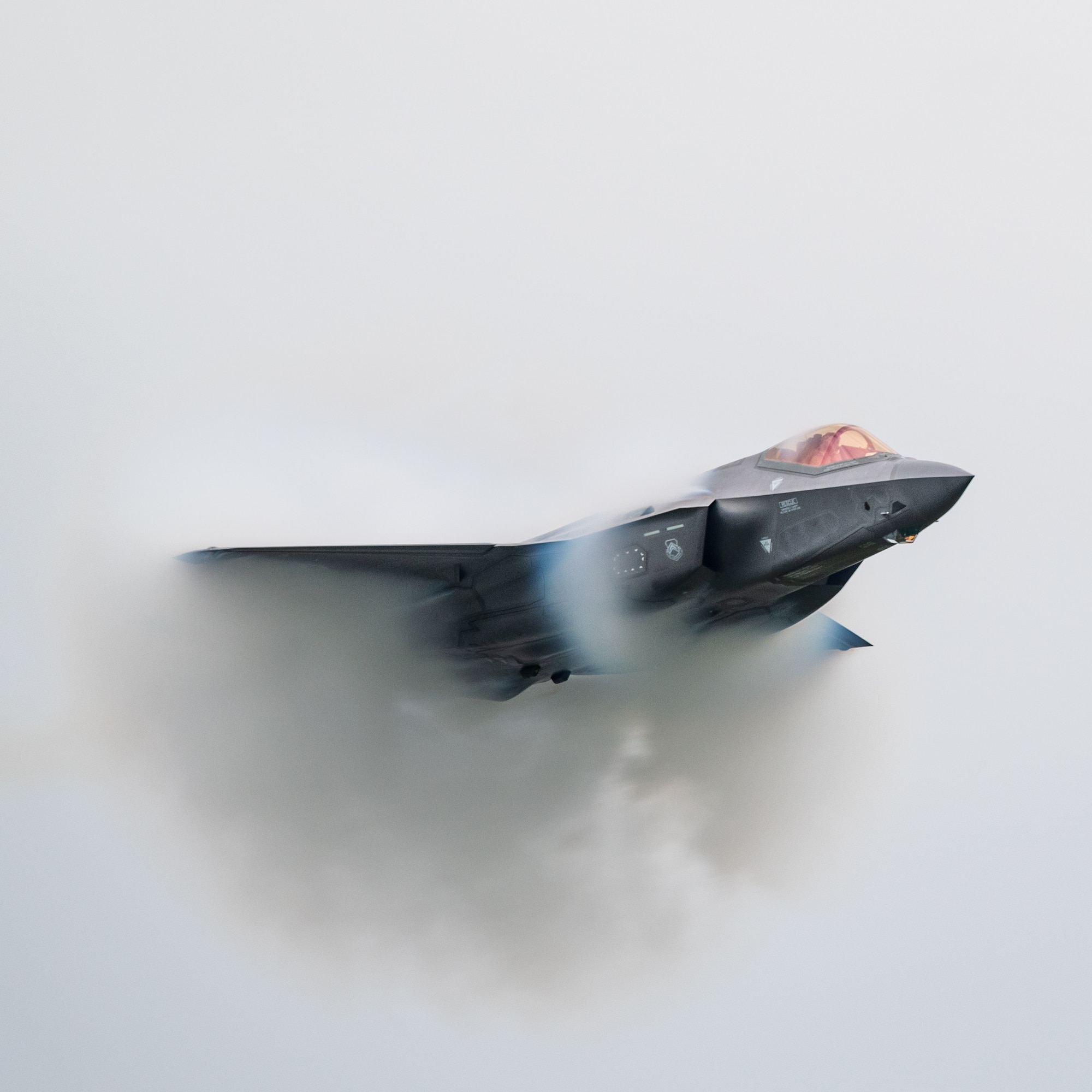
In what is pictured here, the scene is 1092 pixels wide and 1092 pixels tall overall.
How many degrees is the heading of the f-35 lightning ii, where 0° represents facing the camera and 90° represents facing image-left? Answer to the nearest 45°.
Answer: approximately 315°
